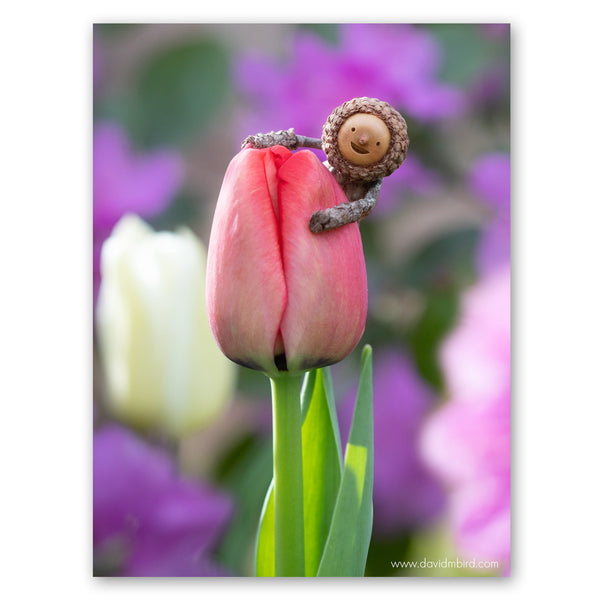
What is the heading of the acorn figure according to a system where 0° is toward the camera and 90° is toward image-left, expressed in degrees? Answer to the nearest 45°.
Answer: approximately 0°
